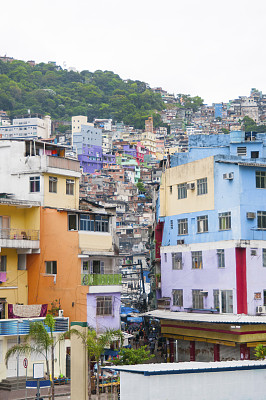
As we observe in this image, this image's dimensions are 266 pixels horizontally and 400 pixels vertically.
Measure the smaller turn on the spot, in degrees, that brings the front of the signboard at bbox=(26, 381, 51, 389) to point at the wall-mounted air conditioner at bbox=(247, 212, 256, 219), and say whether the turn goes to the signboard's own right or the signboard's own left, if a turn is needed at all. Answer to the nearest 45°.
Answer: approximately 135° to the signboard's own left

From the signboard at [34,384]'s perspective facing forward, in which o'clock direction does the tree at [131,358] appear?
The tree is roughly at 8 o'clock from the signboard.

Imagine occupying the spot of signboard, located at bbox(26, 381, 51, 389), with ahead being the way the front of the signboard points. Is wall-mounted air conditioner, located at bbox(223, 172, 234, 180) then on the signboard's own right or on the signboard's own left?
on the signboard's own left

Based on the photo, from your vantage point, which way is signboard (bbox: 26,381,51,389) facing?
toward the camera
